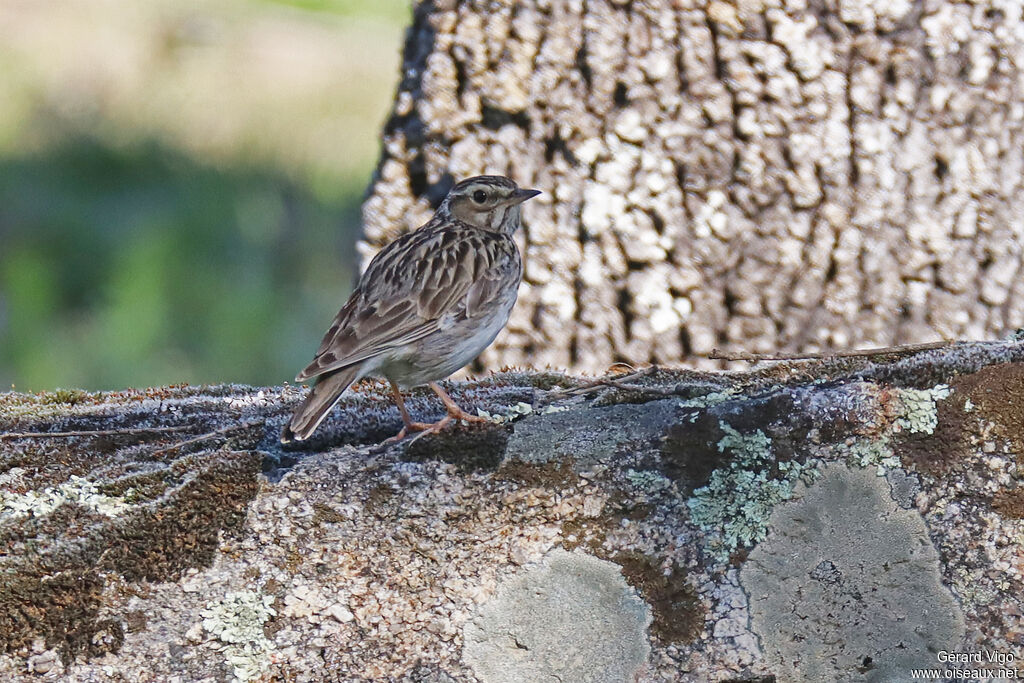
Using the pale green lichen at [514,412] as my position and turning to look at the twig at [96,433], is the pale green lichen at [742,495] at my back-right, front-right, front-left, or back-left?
back-left

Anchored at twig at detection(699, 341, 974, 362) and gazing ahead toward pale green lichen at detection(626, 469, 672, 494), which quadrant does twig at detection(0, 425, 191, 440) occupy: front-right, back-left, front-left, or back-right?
front-right

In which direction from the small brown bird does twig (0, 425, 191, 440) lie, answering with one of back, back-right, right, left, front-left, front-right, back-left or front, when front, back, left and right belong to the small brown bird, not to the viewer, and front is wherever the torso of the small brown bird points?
back-right

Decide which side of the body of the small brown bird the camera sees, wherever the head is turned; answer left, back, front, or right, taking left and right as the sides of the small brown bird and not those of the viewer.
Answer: right

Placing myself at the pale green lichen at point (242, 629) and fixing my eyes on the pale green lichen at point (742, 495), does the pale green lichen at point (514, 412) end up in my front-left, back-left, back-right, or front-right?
front-left

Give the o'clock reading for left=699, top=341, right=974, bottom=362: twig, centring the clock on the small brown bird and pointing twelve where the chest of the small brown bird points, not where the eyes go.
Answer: The twig is roughly at 1 o'clock from the small brown bird.

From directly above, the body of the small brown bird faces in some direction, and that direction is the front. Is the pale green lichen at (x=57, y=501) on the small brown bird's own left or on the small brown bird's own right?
on the small brown bird's own right

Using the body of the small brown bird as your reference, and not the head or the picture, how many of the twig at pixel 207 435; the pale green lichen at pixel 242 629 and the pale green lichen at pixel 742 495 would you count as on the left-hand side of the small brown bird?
0

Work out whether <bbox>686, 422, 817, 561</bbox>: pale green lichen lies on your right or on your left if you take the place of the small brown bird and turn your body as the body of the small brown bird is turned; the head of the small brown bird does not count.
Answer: on your right

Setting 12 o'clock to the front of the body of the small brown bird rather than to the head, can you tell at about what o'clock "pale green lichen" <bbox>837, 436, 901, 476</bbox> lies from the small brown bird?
The pale green lichen is roughly at 2 o'clock from the small brown bird.

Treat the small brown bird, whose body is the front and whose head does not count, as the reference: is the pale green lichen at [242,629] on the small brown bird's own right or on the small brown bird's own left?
on the small brown bird's own right
